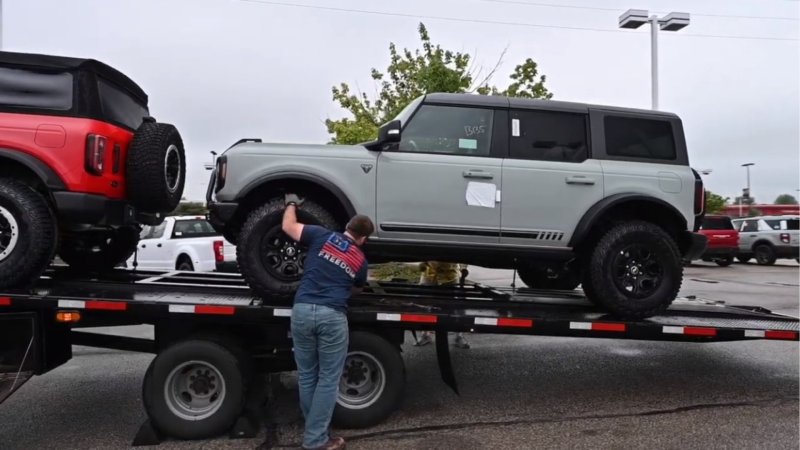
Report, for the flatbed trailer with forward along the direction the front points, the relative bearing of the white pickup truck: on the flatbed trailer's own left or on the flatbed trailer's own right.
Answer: on the flatbed trailer's own right

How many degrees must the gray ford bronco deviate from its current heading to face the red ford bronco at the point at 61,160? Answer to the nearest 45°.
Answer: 0° — it already faces it

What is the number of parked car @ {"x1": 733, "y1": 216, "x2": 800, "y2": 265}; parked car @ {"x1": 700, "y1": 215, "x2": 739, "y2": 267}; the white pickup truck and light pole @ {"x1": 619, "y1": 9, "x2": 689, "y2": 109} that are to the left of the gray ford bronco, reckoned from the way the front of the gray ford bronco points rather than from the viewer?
0

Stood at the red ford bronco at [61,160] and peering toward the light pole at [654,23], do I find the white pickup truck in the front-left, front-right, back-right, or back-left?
front-left

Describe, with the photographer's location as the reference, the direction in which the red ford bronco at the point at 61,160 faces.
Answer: facing away from the viewer and to the left of the viewer

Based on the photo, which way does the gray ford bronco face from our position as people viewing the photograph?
facing to the left of the viewer

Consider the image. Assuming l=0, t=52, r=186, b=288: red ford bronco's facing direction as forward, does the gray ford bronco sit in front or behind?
behind

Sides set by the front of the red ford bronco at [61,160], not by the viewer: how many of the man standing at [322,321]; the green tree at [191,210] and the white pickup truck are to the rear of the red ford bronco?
1

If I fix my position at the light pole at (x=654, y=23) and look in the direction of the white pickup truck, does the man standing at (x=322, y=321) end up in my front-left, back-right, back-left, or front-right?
front-left

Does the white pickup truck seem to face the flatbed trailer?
no

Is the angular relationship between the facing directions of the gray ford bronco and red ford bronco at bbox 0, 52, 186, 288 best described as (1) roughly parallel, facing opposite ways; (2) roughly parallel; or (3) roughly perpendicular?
roughly parallel

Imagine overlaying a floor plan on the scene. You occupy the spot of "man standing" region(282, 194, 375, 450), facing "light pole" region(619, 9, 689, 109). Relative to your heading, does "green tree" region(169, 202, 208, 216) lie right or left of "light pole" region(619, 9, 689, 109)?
left

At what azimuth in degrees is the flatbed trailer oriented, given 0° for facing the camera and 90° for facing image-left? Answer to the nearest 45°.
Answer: approximately 90°

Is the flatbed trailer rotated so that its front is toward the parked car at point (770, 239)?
no
